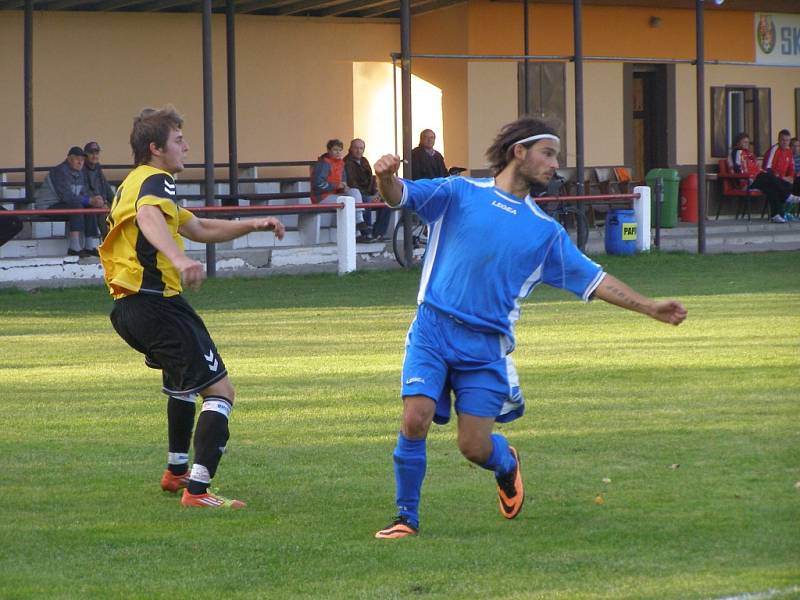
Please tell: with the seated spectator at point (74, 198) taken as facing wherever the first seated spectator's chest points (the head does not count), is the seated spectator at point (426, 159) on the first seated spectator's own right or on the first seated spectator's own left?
on the first seated spectator's own left

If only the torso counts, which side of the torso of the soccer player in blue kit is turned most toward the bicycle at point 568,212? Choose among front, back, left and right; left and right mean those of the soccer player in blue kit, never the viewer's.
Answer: back

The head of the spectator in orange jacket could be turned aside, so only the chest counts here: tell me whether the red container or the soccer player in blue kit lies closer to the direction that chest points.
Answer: the soccer player in blue kit

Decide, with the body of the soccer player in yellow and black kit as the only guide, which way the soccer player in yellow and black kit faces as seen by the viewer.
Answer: to the viewer's right

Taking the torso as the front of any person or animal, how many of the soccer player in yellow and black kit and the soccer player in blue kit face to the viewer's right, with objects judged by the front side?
1

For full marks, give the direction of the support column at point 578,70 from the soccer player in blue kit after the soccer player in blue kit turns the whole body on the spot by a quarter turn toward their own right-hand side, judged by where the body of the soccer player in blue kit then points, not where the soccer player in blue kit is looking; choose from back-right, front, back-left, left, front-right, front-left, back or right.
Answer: right

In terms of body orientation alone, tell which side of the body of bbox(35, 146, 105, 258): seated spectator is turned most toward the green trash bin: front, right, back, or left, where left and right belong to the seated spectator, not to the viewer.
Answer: left

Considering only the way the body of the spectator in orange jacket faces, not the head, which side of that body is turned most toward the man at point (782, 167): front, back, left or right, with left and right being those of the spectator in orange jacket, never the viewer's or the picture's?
left

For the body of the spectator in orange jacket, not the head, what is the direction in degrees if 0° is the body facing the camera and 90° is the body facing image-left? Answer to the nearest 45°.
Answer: approximately 315°

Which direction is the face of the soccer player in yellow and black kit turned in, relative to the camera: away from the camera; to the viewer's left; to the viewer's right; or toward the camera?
to the viewer's right
